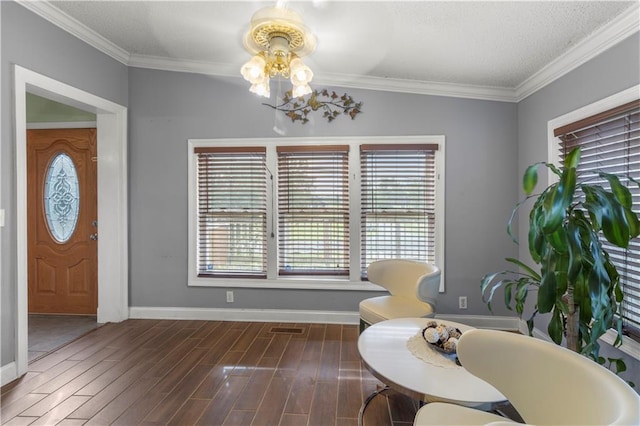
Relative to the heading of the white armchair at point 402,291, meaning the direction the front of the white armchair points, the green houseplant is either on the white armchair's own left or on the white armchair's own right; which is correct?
on the white armchair's own left

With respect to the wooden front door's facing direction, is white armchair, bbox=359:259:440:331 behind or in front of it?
in front

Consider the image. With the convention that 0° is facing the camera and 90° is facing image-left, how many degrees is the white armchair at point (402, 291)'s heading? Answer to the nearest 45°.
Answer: approximately 45°

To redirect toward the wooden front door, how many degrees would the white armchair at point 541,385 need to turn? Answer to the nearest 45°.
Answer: approximately 45° to its right

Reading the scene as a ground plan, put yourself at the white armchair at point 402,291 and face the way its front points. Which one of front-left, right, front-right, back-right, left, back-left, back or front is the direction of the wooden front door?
front-right

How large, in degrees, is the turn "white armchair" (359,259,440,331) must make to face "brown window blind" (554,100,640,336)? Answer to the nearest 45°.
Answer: approximately 135° to its left

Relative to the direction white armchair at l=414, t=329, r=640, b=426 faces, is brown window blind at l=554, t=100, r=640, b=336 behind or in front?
behind

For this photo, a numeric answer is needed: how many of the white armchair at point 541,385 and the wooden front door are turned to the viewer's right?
0
